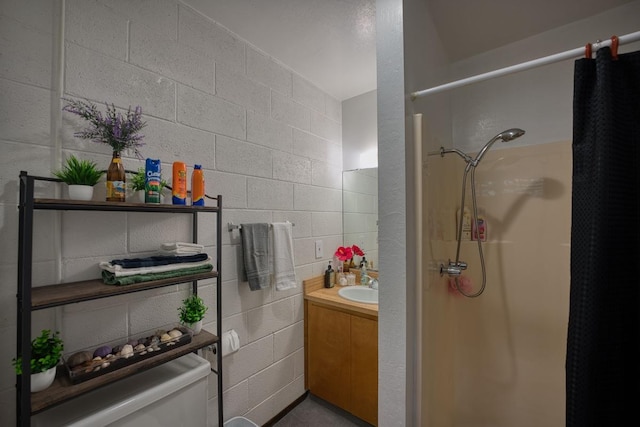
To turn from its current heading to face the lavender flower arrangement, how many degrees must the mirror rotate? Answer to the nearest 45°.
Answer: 0° — it already faces it

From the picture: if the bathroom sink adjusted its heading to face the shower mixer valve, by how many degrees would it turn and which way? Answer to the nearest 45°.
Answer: approximately 90° to its left

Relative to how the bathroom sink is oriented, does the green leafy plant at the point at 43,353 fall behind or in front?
in front

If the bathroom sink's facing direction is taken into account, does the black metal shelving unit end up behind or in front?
in front
